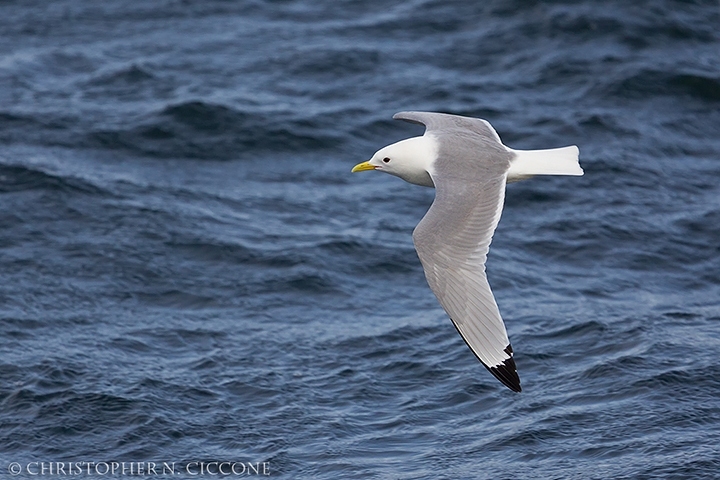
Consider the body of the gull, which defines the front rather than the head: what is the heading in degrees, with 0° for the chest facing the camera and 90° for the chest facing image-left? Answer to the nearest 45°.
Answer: approximately 90°
